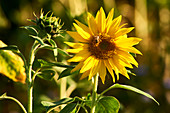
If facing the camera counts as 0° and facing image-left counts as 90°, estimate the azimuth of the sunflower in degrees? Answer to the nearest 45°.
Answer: approximately 0°
